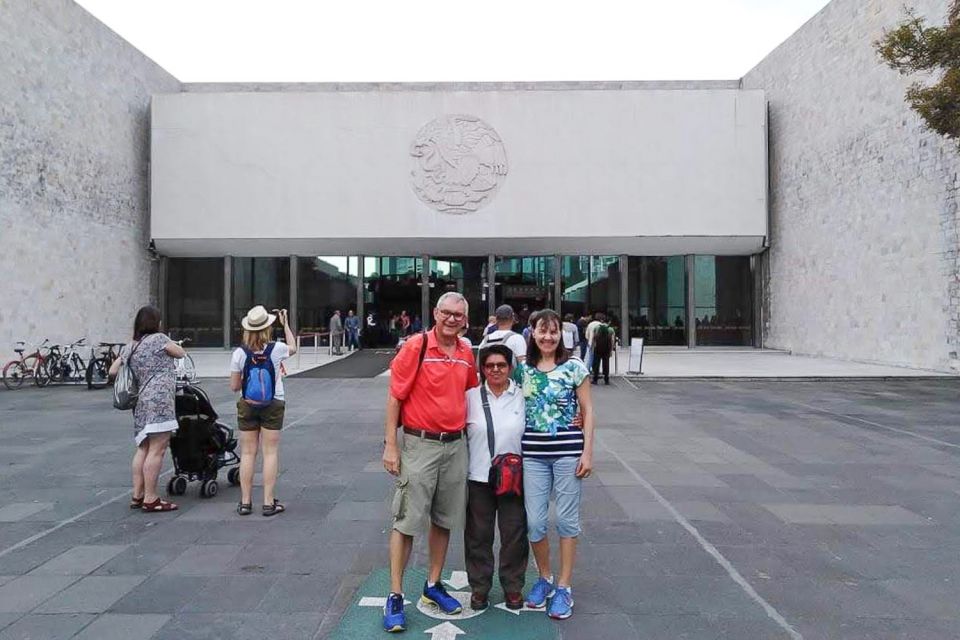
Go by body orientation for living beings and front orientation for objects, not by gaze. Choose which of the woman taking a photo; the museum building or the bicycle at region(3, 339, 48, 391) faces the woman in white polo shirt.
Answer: the museum building

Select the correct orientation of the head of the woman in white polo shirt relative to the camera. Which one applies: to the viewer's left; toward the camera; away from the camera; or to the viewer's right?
toward the camera

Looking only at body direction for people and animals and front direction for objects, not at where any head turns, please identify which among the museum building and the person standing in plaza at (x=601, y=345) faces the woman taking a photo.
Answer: the museum building

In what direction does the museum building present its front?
toward the camera

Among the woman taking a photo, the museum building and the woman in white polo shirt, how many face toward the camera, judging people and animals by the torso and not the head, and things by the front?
2

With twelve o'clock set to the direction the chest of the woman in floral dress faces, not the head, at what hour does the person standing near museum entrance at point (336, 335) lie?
The person standing near museum entrance is roughly at 11 o'clock from the woman in floral dress.

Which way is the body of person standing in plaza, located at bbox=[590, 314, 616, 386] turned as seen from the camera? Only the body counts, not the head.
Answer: away from the camera

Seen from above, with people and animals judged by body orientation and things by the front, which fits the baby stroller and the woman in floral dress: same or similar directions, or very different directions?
same or similar directions

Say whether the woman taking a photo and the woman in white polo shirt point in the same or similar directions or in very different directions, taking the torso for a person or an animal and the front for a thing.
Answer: very different directions

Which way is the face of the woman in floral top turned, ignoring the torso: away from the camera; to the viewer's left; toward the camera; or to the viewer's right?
toward the camera

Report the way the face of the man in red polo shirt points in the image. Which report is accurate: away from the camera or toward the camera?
toward the camera

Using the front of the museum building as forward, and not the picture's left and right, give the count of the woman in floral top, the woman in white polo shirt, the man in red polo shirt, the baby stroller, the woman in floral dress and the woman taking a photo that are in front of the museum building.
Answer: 6

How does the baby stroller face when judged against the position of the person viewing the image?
facing away from the viewer and to the right of the viewer
